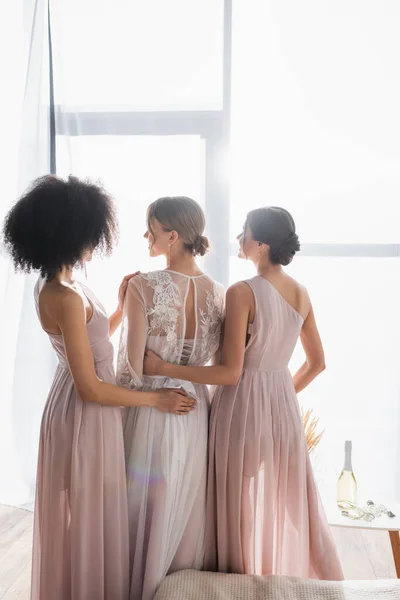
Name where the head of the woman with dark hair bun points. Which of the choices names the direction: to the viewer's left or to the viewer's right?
to the viewer's left

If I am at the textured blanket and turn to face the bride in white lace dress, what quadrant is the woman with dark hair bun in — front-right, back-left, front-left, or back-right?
front-right

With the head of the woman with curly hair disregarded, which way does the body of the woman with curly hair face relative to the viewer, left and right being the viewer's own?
facing to the right of the viewer

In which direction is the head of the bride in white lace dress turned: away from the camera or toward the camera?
away from the camera

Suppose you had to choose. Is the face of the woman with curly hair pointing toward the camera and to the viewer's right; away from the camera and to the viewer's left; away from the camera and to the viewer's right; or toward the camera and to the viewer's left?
away from the camera and to the viewer's right

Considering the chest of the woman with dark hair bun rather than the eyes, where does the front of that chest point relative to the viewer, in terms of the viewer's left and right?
facing away from the viewer and to the left of the viewer
